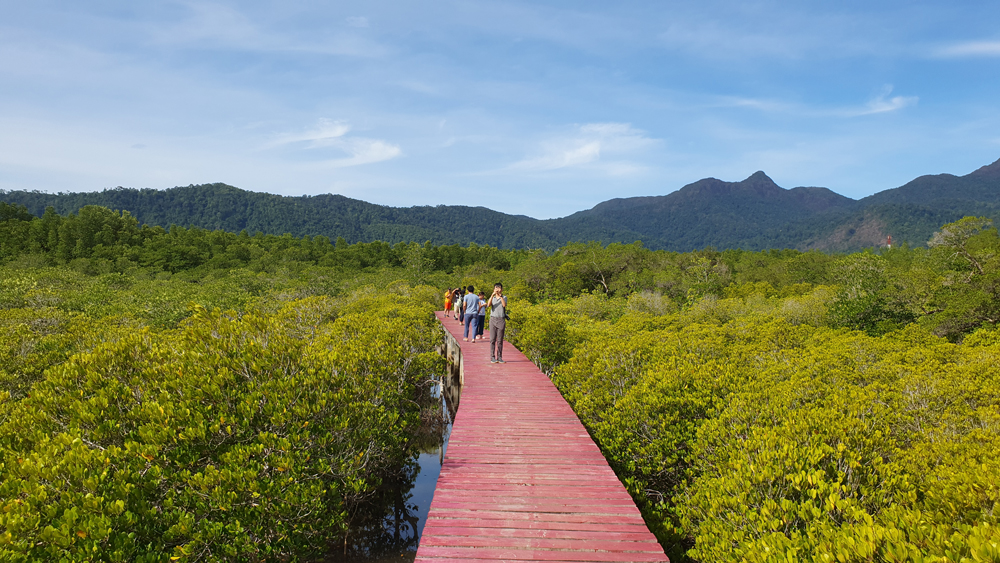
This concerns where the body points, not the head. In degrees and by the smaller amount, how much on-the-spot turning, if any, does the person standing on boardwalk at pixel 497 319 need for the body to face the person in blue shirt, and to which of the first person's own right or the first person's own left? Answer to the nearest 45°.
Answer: approximately 180°

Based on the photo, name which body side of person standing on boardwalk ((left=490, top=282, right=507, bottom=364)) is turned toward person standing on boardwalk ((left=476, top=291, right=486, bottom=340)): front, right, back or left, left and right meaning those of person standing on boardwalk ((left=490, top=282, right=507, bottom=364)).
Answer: back

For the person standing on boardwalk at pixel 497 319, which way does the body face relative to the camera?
toward the camera
